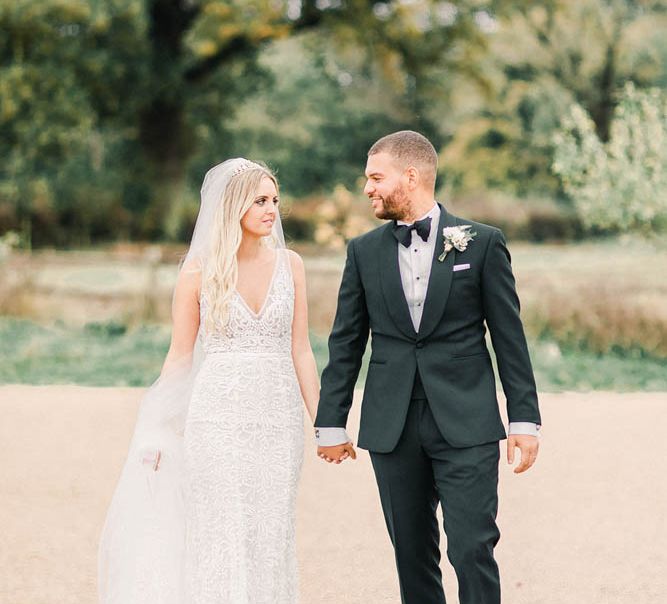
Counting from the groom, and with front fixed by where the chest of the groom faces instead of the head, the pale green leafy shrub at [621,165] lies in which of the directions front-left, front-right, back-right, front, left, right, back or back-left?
back

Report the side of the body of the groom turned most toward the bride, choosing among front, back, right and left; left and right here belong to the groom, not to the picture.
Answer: right

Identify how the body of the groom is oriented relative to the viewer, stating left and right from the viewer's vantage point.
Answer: facing the viewer

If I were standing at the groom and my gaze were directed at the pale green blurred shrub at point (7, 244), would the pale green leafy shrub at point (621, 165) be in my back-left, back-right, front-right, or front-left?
front-right

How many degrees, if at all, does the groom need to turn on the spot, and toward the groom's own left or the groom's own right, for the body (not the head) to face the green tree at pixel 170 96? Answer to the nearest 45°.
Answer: approximately 180°

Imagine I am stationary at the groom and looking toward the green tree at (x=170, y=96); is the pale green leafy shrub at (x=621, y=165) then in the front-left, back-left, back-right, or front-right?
front-right

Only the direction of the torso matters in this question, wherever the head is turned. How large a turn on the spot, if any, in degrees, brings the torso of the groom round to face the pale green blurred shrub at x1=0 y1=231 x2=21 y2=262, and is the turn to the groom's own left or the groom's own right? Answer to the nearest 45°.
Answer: approximately 135° to the groom's own right

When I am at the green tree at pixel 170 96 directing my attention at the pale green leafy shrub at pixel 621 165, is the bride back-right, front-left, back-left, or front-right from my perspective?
front-right

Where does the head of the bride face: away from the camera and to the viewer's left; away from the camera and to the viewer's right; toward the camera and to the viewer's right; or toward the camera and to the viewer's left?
toward the camera and to the viewer's right

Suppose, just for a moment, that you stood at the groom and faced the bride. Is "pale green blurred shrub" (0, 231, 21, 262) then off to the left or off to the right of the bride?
right
